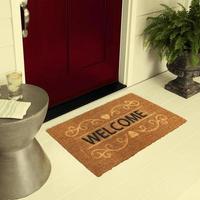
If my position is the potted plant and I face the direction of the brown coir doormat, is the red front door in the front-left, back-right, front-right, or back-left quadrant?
front-right

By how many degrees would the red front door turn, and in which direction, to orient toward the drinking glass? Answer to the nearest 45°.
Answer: approximately 45° to its right

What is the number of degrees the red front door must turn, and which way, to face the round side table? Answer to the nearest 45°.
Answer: approximately 45° to its right

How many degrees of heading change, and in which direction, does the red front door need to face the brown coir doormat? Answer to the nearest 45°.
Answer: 0° — it already faces it

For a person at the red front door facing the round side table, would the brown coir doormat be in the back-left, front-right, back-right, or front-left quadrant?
front-left

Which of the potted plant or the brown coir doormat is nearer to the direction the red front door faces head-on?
the brown coir doormat

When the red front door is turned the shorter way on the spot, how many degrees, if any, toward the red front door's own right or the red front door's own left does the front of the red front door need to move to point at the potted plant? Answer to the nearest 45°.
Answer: approximately 45° to the red front door's own left
